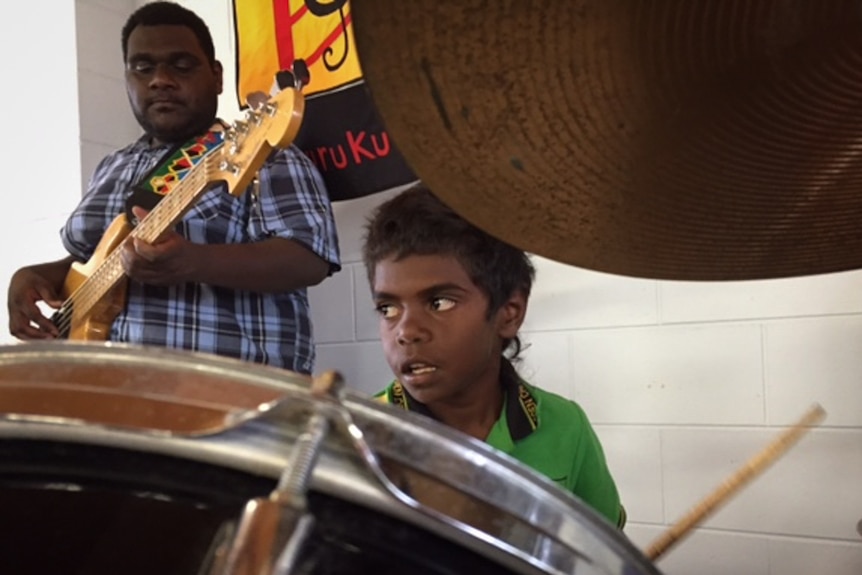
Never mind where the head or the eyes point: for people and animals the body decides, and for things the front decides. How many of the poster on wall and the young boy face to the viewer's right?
0

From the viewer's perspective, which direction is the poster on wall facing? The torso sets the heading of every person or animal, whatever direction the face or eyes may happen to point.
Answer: toward the camera

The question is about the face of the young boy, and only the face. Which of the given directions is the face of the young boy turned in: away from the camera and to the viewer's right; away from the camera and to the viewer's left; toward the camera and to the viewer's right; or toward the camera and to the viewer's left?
toward the camera and to the viewer's left

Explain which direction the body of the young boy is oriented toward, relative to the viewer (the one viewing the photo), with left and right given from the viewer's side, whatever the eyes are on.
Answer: facing the viewer and to the left of the viewer

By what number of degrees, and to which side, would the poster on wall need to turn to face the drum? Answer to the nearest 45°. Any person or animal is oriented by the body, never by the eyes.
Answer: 0° — it already faces it

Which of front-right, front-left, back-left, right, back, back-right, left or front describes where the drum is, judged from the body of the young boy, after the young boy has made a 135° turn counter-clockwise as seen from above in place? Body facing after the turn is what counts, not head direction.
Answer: right

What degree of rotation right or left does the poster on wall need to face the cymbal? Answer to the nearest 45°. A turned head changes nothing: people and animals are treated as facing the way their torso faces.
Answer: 0° — it already faces it

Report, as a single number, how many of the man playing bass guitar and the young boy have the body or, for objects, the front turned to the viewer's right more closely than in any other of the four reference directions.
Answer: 0

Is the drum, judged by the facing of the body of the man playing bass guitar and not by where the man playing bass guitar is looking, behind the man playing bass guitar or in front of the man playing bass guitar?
in front

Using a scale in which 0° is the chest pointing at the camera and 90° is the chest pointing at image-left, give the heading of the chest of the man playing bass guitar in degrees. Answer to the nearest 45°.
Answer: approximately 45°
